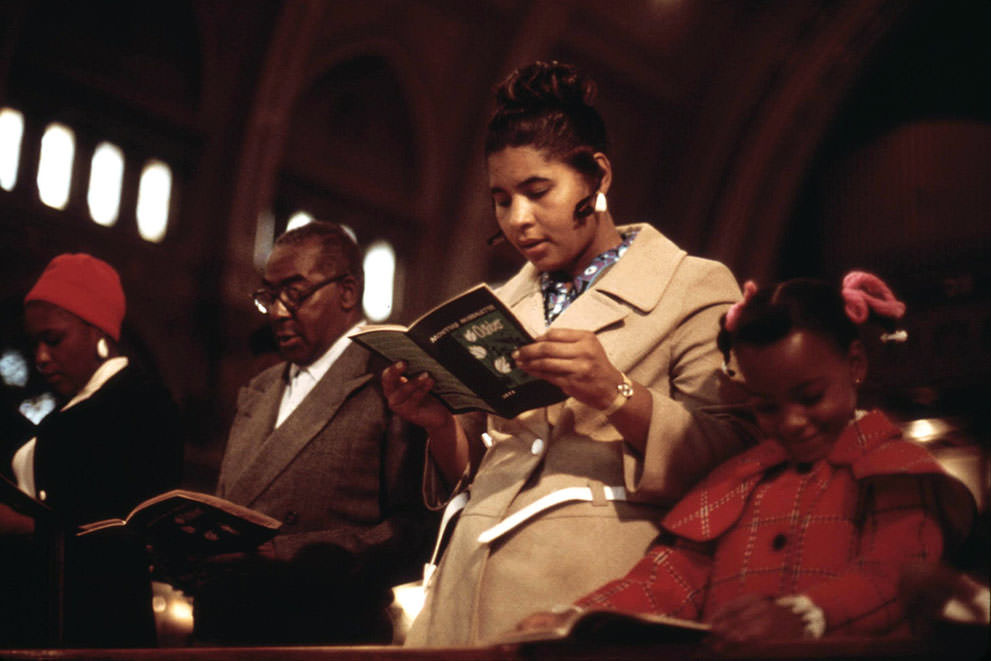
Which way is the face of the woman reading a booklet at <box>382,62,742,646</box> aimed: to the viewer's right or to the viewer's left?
to the viewer's left

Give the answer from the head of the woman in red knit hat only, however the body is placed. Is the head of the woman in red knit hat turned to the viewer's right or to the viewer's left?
to the viewer's left

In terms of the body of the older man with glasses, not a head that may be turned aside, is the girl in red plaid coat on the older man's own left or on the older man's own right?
on the older man's own left

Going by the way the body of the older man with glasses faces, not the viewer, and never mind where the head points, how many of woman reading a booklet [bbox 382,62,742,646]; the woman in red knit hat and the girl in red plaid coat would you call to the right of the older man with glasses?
1

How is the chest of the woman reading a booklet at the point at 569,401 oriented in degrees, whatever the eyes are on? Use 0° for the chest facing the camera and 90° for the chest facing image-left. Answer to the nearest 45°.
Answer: approximately 45°

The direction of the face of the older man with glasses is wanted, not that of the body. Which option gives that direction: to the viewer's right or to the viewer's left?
to the viewer's left

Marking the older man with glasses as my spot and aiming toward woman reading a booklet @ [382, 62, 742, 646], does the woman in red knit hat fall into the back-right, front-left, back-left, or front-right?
back-right

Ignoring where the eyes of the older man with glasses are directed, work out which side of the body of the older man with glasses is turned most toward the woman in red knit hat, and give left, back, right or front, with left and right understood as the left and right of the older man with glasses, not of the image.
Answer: right

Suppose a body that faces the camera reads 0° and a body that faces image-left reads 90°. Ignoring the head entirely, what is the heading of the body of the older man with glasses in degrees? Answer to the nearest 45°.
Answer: approximately 45°
